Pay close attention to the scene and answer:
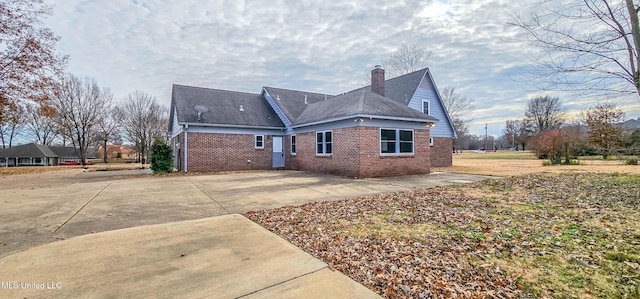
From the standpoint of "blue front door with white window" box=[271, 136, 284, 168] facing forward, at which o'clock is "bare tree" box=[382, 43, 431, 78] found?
The bare tree is roughly at 8 o'clock from the blue front door with white window.

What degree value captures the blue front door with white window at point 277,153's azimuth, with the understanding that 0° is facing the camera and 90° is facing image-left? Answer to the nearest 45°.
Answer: approximately 0°

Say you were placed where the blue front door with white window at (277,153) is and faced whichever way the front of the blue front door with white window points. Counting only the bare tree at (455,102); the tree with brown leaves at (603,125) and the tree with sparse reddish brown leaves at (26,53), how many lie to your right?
1

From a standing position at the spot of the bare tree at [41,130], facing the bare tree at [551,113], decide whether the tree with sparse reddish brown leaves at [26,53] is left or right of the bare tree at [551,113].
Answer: right

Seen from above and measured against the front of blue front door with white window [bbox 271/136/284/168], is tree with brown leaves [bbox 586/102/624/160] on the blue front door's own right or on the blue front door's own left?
on the blue front door's own left

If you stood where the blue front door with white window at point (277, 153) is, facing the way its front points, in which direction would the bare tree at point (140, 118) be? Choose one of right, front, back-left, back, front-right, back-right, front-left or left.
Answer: back-right

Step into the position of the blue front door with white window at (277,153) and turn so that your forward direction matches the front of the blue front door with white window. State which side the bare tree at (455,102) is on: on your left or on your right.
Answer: on your left

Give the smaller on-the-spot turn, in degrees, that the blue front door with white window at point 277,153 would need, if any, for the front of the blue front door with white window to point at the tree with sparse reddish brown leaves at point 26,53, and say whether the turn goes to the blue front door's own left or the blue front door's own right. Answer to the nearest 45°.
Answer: approximately 90° to the blue front door's own right

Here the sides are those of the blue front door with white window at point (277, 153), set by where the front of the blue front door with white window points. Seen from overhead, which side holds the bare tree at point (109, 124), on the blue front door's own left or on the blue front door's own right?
on the blue front door's own right
